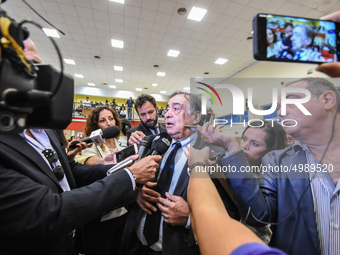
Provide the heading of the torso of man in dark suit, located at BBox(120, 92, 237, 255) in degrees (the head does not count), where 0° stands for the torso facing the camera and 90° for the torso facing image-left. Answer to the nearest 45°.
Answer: approximately 45°

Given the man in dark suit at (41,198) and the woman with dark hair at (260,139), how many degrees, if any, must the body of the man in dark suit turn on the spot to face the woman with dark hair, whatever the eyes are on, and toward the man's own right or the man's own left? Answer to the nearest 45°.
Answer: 0° — they already face them

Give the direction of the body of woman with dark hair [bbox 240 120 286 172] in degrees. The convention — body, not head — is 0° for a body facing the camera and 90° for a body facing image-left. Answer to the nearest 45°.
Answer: approximately 45°

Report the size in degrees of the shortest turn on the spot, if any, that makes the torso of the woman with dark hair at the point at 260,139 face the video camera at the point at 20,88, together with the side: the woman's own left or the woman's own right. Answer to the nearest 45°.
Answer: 0° — they already face it
